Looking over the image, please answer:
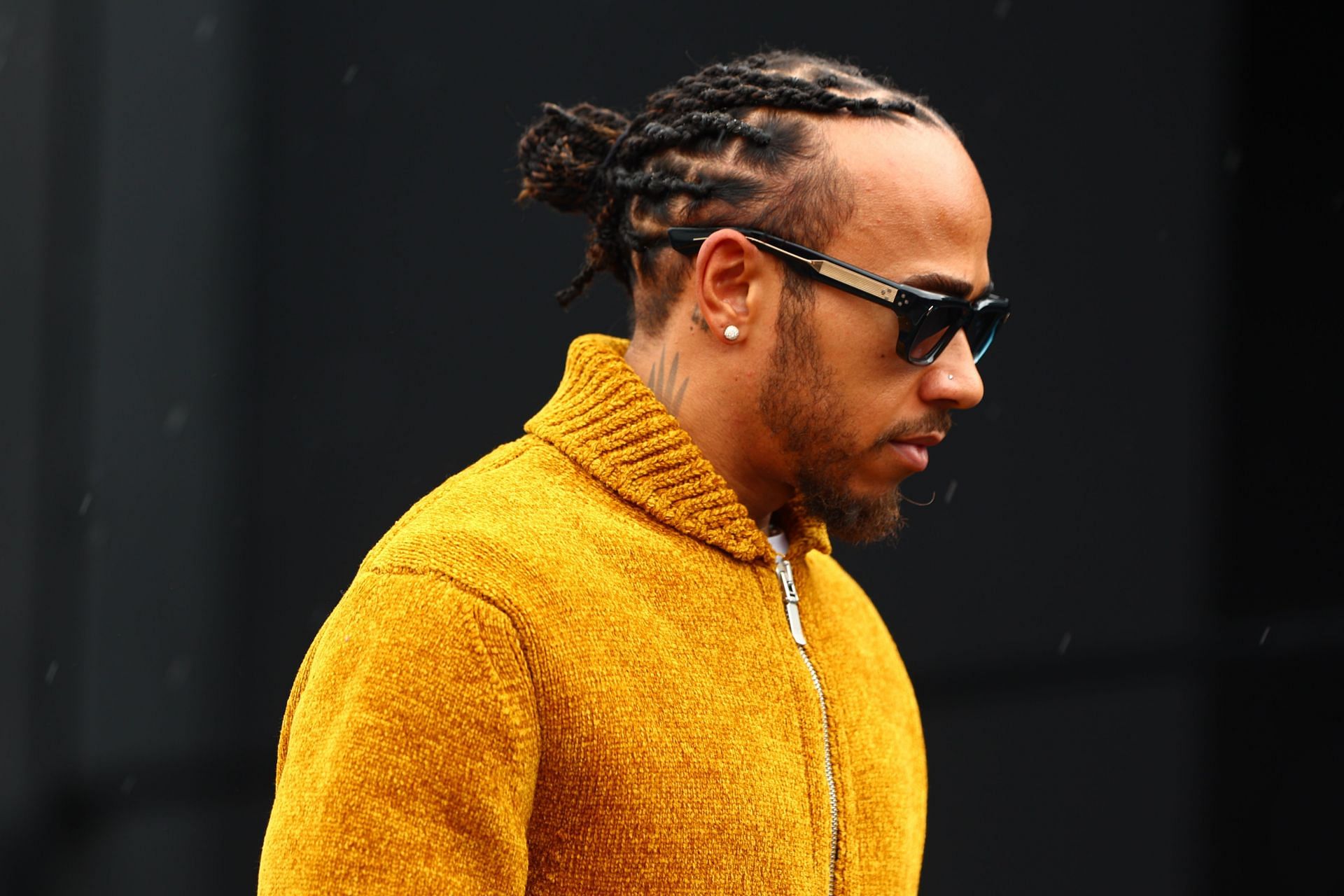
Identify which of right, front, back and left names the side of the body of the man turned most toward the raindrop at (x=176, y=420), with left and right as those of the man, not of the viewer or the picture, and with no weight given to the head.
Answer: back

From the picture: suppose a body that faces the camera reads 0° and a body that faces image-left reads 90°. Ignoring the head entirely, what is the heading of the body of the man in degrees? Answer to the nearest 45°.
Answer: approximately 315°

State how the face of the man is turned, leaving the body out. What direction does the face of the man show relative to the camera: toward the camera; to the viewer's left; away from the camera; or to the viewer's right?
to the viewer's right
